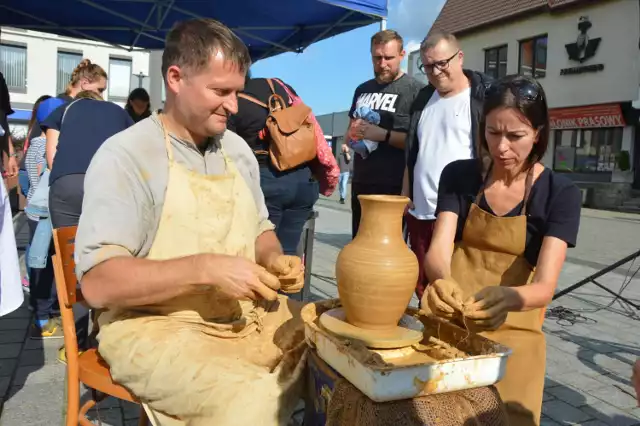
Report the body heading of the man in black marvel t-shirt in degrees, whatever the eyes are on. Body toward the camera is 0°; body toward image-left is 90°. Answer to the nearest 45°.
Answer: approximately 45°

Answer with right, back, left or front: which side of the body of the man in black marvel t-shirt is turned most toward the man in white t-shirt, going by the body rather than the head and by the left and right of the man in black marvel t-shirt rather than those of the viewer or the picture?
left

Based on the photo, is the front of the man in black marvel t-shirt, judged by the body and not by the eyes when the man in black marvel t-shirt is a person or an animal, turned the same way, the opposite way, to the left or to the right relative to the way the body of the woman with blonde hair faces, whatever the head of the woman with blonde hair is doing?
the opposite way

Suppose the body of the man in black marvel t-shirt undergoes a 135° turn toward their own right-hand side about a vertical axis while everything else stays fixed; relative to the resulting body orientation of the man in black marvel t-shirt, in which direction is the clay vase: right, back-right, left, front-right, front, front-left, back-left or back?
back

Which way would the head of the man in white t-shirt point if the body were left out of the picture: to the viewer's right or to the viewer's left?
to the viewer's left

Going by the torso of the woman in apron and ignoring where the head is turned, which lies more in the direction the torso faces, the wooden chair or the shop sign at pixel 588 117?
the wooden chair

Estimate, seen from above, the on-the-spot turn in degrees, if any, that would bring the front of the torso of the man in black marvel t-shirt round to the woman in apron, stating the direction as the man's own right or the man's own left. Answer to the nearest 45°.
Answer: approximately 45° to the man's own left

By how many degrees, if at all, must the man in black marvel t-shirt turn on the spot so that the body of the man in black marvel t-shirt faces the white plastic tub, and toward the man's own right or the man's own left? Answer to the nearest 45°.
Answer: approximately 45° to the man's own left

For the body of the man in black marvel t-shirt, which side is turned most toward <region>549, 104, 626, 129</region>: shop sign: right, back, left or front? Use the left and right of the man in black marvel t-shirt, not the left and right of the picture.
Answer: back

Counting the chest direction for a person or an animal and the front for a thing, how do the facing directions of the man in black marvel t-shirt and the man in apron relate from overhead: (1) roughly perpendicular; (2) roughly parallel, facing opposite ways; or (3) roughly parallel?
roughly perpendicular

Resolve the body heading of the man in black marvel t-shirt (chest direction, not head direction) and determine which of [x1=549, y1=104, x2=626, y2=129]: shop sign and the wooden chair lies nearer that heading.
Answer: the wooden chair

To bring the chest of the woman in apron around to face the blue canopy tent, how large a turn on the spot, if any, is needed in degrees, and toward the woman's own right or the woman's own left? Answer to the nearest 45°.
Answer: approximately 90° to the woman's own right

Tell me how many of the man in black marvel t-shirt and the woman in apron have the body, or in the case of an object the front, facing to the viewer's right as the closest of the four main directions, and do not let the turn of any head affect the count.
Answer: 0

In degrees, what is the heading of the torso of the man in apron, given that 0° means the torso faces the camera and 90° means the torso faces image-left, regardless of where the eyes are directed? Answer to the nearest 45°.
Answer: approximately 315°

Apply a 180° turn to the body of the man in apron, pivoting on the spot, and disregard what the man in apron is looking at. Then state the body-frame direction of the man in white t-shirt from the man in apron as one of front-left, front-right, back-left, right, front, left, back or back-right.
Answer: right
